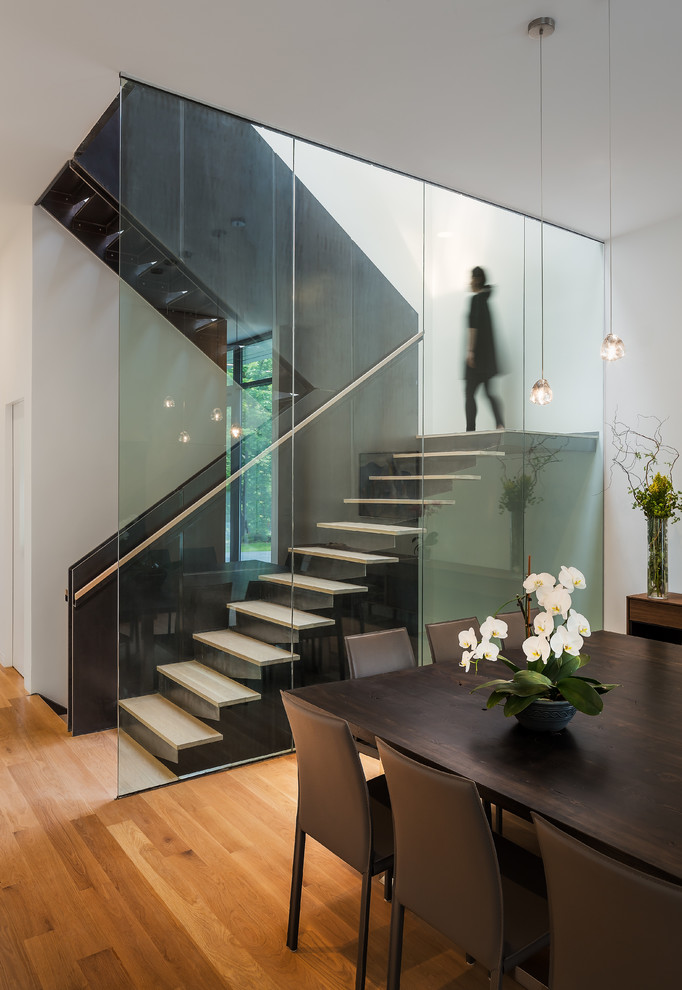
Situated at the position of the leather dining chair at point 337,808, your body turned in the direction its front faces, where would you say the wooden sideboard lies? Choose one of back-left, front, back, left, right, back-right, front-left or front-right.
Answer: front

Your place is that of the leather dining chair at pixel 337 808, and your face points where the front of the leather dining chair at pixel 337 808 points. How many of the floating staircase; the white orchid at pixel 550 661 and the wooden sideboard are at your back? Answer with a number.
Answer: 0

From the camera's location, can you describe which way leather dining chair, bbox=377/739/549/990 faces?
facing away from the viewer and to the right of the viewer

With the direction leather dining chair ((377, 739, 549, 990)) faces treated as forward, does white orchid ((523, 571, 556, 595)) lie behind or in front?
in front

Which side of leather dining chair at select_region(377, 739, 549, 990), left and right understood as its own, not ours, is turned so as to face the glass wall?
left

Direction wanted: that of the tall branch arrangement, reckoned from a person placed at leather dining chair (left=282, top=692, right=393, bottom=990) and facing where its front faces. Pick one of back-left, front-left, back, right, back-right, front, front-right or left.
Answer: front

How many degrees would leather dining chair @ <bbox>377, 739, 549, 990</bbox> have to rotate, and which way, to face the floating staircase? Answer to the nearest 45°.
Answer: approximately 90° to its left

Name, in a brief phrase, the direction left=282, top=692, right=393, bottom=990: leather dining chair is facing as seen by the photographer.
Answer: facing away from the viewer and to the right of the viewer

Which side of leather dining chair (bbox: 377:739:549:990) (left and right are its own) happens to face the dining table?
front

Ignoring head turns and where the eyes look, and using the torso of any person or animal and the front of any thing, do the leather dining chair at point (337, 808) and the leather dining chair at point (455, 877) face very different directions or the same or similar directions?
same or similar directions

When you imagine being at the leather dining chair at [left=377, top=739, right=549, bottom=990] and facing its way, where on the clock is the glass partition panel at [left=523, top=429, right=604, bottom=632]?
The glass partition panel is roughly at 11 o'clock from the leather dining chair.

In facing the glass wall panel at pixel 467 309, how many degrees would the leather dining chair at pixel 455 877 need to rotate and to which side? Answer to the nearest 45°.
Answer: approximately 45° to its left

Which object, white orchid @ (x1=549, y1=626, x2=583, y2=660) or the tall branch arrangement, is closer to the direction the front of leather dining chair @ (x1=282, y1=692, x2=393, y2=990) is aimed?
the tall branch arrangement

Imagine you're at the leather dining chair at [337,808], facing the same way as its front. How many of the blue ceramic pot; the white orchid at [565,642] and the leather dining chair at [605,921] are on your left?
0

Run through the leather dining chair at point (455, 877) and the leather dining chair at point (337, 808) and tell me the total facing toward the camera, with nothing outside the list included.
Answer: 0
